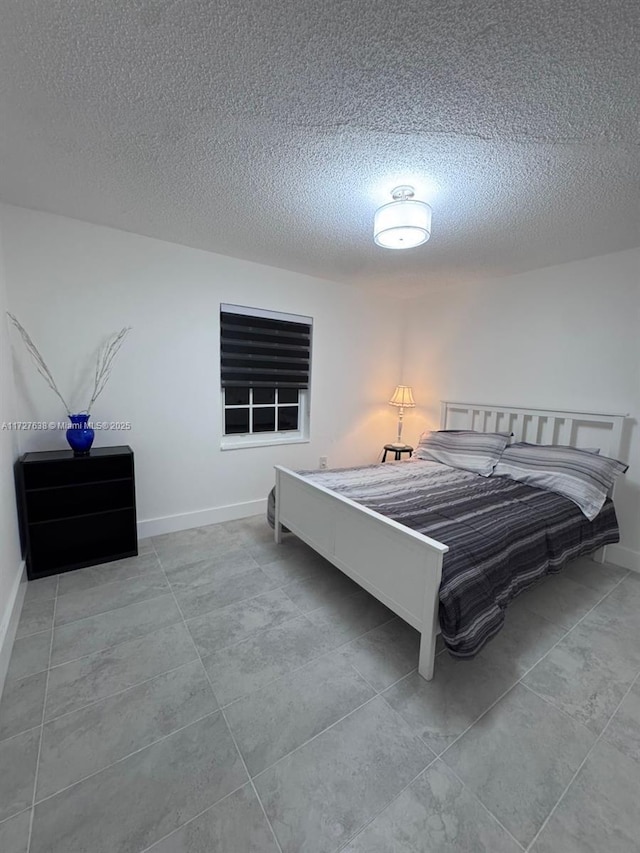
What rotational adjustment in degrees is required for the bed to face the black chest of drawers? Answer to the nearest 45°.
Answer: approximately 45° to its right

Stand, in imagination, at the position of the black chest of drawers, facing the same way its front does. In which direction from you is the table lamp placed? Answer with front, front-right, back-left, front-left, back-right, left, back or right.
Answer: left

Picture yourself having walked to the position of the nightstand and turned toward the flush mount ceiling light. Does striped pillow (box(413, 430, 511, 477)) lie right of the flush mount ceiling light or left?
left

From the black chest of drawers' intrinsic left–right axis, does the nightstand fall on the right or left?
on its left

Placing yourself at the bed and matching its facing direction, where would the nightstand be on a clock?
The nightstand is roughly at 4 o'clock from the bed.

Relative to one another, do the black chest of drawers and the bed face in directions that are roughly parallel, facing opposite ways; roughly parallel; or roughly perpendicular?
roughly perpendicular

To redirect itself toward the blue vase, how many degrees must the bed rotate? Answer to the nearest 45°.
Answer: approximately 45° to its right

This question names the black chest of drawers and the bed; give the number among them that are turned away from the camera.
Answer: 0
